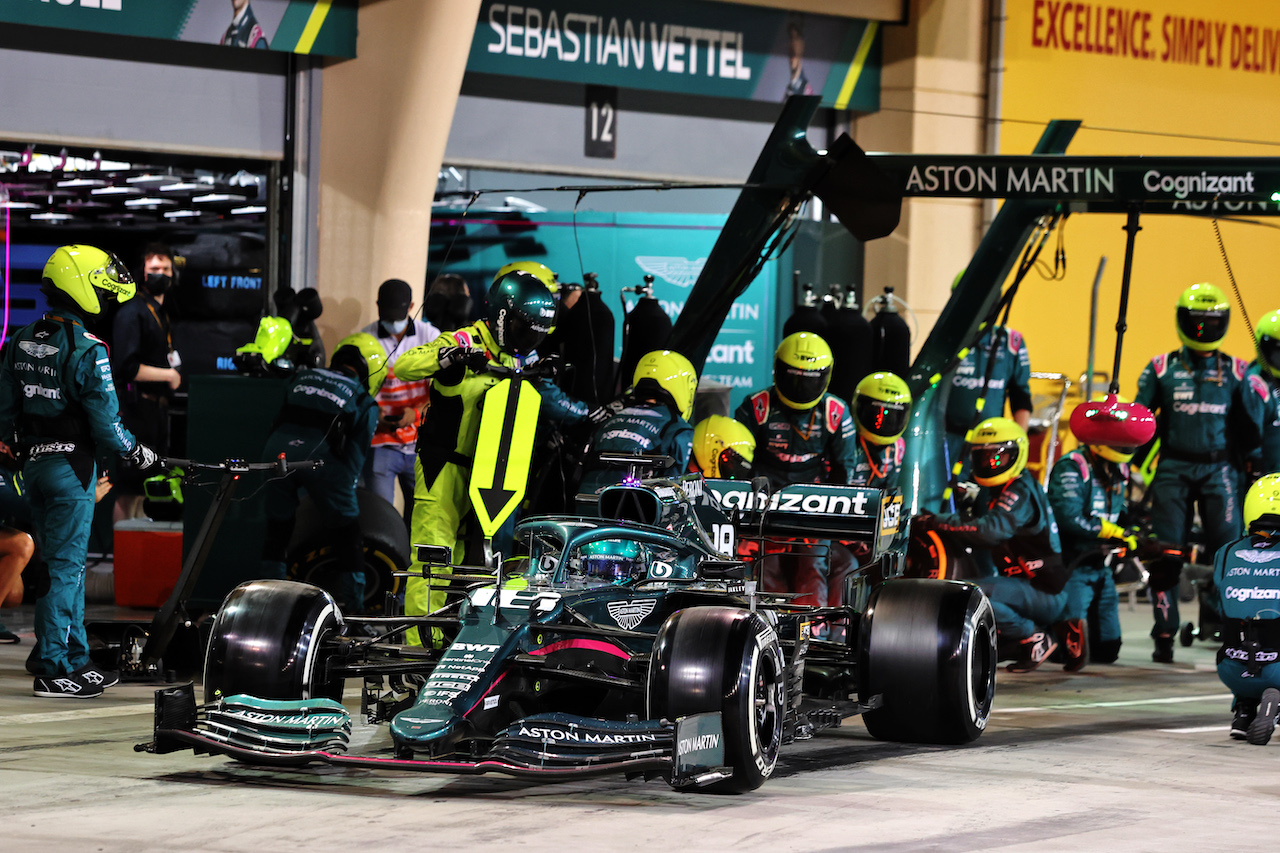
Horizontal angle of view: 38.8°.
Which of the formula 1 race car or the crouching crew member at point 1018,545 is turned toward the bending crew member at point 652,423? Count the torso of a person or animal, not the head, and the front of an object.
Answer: the crouching crew member

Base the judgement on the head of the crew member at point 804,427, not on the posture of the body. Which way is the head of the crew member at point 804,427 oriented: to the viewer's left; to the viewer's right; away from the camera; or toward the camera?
toward the camera

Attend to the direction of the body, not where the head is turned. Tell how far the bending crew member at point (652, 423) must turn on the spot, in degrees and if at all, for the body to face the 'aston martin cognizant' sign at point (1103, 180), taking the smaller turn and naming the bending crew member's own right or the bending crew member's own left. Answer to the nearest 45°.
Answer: approximately 90° to the kneeling crew member's own right

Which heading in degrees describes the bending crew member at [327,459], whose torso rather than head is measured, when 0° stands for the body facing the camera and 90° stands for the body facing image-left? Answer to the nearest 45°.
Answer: approximately 225°

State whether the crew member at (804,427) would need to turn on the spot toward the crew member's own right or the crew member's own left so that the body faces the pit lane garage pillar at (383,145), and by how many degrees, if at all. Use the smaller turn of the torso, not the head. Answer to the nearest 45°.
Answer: approximately 135° to the crew member's own right

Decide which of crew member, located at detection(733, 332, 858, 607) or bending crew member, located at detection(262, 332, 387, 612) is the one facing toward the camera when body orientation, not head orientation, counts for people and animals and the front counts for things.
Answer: crew member, located at detection(733, 332, 858, 607)

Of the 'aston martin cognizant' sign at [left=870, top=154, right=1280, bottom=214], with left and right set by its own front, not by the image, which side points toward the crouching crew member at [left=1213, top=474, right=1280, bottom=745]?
front

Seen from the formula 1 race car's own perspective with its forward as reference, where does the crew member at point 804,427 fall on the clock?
The crew member is roughly at 5 o'clock from the formula 1 race car.

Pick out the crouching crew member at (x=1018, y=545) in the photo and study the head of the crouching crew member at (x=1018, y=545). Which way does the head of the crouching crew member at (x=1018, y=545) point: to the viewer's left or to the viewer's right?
to the viewer's left

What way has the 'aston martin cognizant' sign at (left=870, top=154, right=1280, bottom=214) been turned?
toward the camera

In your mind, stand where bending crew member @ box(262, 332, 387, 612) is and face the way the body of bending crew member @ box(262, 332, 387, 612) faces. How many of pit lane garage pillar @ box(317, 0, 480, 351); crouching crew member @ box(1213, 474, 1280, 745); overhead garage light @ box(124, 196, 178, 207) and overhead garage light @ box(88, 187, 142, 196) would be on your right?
1

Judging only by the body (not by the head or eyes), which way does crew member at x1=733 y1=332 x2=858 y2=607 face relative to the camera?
toward the camera

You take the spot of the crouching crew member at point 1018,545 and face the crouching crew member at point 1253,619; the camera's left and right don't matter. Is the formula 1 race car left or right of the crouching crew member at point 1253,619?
right
